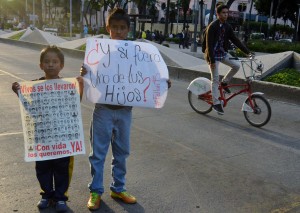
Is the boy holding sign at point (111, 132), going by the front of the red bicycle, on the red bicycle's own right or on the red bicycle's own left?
on the red bicycle's own right

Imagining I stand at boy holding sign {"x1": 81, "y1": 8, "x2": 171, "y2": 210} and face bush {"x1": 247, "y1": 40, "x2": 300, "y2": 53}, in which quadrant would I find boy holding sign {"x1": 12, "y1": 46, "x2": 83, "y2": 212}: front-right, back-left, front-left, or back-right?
back-left

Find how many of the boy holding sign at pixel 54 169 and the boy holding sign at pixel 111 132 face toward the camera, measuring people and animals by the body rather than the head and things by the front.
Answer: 2

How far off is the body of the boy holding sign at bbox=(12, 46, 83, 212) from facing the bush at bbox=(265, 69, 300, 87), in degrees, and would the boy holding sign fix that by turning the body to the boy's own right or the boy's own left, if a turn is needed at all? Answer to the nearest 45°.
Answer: approximately 135° to the boy's own left

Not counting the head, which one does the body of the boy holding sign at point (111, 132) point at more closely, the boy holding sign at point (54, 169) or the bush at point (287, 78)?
the boy holding sign

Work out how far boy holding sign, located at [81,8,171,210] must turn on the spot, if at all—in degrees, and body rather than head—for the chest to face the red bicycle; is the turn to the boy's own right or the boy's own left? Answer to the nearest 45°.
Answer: approximately 135° to the boy's own left

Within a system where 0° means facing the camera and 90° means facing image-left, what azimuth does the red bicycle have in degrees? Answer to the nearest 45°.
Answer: approximately 315°

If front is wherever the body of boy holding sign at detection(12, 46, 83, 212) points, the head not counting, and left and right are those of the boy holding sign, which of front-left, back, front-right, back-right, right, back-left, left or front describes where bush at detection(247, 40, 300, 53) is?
back-left
